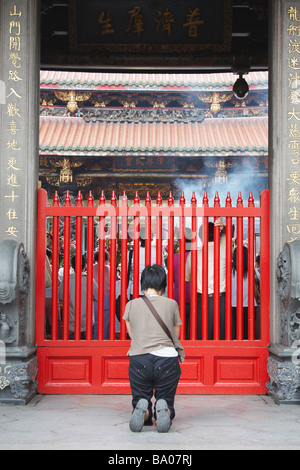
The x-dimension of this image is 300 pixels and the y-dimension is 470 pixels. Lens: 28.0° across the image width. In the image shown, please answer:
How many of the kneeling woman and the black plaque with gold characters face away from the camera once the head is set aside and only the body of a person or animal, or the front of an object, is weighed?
1

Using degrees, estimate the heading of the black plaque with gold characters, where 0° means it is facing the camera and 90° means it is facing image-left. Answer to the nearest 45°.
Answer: approximately 0°

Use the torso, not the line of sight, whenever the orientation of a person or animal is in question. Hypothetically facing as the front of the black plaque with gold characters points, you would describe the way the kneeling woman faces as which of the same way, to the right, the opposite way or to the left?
the opposite way

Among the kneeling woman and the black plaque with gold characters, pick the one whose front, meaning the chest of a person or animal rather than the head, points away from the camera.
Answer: the kneeling woman

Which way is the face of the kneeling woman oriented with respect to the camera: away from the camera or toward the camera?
away from the camera

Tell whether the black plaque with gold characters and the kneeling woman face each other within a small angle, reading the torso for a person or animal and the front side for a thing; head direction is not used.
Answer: yes

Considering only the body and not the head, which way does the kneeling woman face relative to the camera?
away from the camera

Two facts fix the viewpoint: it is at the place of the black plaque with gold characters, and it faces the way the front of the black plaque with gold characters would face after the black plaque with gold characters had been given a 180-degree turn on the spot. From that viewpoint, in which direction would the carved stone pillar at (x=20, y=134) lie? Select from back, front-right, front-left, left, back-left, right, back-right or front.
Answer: back-left

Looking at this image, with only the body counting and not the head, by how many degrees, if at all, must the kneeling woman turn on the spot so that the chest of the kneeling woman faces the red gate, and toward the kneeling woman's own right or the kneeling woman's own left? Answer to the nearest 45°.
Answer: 0° — they already face it

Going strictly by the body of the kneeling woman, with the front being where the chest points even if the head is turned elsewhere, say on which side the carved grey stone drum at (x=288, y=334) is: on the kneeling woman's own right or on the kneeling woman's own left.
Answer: on the kneeling woman's own right
